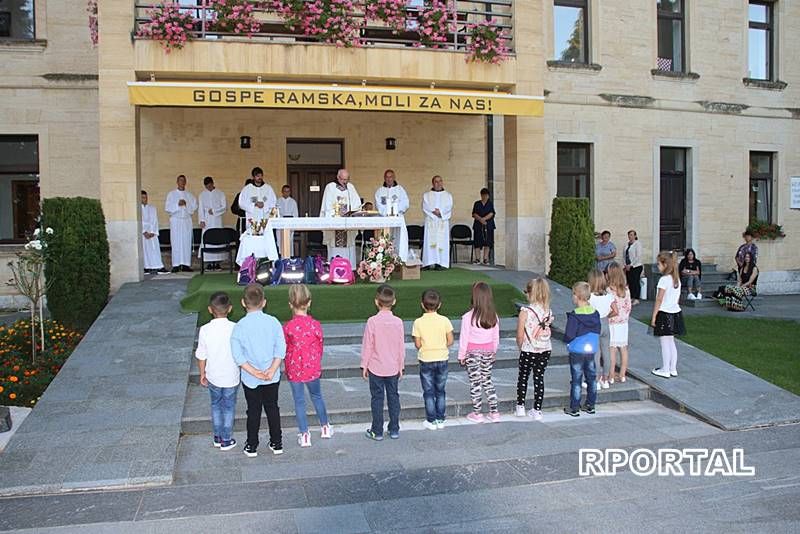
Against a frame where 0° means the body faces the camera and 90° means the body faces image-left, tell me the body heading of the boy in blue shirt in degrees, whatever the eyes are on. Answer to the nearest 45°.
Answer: approximately 180°

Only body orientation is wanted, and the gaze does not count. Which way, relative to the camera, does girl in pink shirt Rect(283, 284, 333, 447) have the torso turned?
away from the camera

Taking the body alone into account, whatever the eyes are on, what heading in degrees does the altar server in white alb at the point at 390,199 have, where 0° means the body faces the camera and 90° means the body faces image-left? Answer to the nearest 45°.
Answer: approximately 0°

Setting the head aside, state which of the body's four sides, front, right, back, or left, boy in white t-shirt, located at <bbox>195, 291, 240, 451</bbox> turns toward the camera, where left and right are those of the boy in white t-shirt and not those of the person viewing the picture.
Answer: back

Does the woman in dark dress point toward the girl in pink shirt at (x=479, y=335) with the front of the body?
yes

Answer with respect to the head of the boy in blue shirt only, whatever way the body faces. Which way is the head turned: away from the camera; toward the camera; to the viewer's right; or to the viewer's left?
away from the camera

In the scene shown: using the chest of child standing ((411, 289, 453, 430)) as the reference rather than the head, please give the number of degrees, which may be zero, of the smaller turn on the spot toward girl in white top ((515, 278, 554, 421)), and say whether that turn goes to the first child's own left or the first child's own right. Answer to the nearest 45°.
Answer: approximately 45° to the first child's own right

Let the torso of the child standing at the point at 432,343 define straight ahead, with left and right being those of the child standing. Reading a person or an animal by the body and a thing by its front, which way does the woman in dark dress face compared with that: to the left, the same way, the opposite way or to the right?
the opposite way

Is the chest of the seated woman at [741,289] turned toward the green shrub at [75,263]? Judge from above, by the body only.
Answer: yes

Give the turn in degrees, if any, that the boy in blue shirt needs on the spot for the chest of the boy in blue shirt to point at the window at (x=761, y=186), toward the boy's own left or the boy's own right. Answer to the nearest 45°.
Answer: approximately 45° to the boy's own right

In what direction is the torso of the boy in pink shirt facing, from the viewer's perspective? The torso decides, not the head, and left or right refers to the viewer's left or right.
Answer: facing away from the viewer

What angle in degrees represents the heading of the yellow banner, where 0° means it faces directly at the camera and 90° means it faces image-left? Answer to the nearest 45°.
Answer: approximately 0°

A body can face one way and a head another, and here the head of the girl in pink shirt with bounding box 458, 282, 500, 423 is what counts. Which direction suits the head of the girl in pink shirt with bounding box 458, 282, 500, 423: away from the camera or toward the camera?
away from the camera
